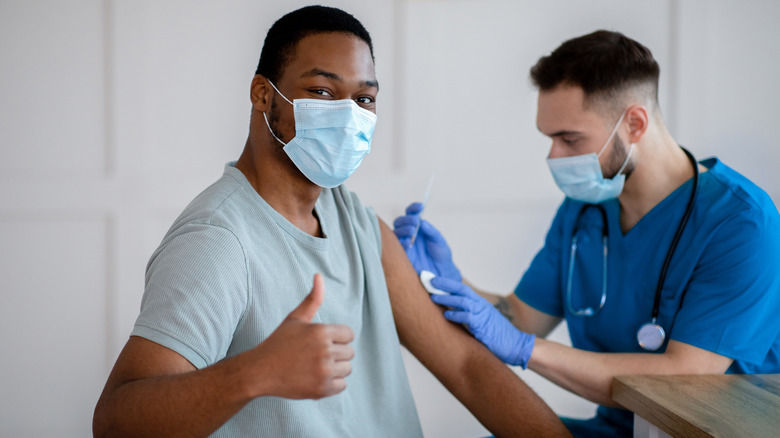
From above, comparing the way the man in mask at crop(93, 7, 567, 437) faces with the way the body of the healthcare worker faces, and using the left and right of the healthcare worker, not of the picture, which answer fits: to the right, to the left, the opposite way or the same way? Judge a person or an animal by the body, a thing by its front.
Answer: to the left

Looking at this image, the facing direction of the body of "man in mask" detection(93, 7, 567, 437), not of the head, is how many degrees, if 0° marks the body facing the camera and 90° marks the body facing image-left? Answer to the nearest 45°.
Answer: approximately 315°

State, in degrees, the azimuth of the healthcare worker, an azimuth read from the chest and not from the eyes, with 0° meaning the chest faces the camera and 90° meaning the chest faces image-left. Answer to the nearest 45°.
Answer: approximately 45°

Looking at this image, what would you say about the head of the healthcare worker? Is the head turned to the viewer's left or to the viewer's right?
to the viewer's left

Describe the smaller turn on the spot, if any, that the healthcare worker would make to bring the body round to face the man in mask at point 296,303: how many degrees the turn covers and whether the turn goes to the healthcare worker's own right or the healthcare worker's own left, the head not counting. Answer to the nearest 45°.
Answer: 0° — they already face them
